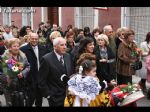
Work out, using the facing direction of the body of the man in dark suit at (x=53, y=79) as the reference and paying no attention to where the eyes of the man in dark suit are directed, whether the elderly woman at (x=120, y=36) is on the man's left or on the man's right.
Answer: on the man's left

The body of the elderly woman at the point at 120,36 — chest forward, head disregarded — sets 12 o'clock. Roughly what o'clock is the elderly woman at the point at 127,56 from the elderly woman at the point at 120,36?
the elderly woman at the point at 127,56 is roughly at 1 o'clock from the elderly woman at the point at 120,36.

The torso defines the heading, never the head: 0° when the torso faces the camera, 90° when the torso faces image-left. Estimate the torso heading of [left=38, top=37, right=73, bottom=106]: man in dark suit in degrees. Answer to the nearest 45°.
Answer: approximately 315°

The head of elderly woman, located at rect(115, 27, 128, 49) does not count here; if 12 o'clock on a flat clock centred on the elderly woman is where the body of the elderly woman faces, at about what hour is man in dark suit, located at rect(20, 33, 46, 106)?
The man in dark suit is roughly at 3 o'clock from the elderly woman.
